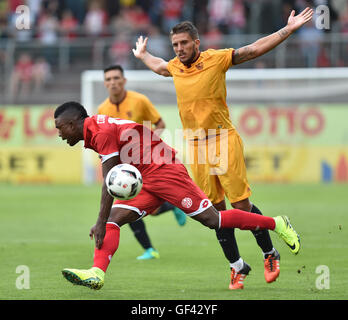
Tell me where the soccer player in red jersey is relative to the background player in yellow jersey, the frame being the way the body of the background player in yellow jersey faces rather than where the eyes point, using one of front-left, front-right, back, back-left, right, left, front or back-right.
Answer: front-left

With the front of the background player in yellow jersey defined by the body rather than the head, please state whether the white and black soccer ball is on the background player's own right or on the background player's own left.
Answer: on the background player's own left

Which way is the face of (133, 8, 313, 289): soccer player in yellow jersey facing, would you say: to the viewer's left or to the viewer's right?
to the viewer's left

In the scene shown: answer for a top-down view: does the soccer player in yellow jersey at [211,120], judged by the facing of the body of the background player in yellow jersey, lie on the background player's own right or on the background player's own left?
on the background player's own left
